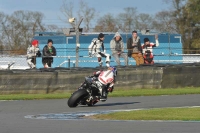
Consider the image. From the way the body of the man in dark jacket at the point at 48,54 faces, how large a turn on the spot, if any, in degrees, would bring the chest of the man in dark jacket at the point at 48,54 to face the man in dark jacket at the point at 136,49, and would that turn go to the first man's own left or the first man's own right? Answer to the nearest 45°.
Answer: approximately 90° to the first man's own left

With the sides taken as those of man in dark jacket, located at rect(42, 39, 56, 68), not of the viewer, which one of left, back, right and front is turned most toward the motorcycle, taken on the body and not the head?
front

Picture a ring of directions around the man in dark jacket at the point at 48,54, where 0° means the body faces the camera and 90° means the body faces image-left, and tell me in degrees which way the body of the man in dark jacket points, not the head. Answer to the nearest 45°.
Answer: approximately 0°

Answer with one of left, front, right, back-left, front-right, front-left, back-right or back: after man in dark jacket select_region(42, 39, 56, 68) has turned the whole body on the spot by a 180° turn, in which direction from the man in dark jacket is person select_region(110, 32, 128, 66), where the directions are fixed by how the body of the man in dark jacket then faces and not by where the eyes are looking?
right

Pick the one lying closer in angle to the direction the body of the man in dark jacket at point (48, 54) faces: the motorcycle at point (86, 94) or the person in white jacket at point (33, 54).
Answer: the motorcycle

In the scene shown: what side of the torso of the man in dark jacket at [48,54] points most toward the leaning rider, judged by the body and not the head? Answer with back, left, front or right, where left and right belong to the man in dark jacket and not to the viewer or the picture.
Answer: front
